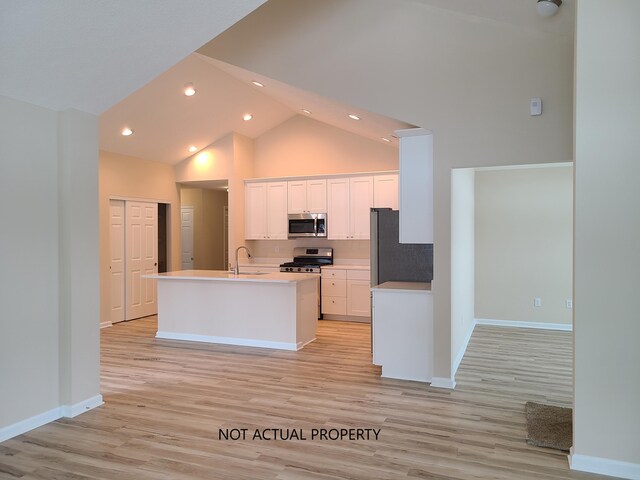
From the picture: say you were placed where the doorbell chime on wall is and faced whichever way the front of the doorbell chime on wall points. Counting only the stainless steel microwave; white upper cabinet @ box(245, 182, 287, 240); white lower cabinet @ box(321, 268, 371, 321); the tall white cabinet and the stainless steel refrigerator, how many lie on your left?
0

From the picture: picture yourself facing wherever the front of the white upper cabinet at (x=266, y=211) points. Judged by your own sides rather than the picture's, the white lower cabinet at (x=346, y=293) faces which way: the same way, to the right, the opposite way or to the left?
the same way

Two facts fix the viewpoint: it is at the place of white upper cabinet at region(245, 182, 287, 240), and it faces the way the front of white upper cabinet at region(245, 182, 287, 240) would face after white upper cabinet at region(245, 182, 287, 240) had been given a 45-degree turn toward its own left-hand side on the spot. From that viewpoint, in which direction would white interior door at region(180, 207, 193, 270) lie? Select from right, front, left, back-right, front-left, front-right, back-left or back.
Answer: back

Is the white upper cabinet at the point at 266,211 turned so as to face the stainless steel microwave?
no

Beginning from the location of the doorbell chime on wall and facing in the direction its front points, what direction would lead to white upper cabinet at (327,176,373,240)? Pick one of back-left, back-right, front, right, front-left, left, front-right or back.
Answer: back-right

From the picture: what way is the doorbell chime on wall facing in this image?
toward the camera

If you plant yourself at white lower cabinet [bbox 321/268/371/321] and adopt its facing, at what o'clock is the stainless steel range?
The stainless steel range is roughly at 4 o'clock from the white lower cabinet.

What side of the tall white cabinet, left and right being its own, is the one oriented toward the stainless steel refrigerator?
right

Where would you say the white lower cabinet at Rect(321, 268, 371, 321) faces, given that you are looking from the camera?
facing the viewer

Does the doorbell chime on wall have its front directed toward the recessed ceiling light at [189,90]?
no
